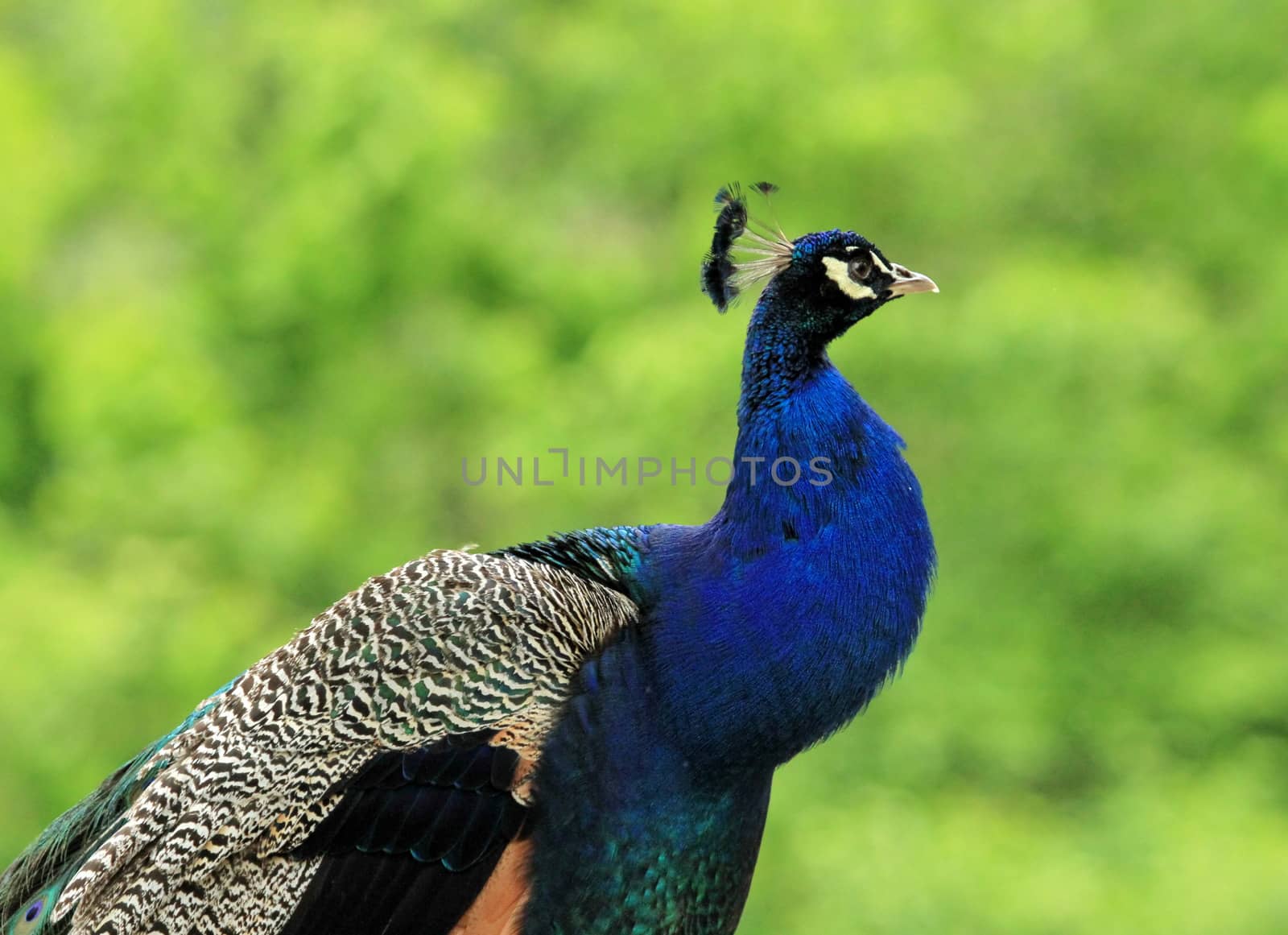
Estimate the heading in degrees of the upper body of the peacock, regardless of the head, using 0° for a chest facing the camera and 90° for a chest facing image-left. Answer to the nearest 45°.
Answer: approximately 270°
